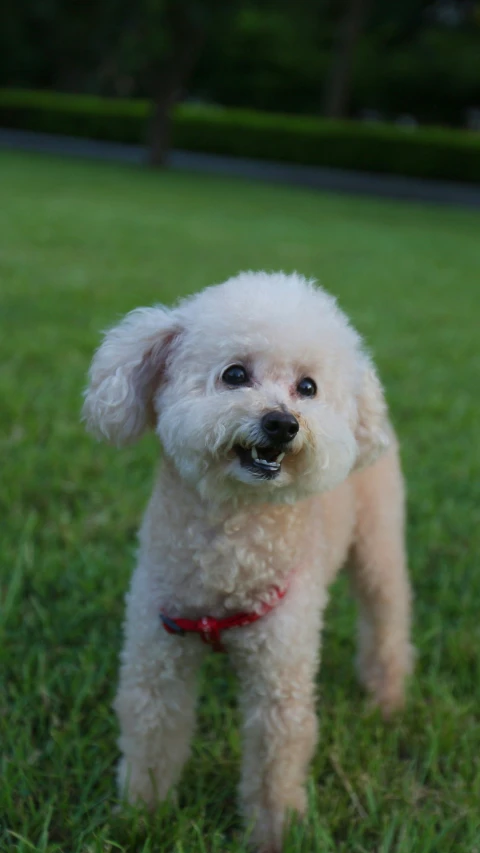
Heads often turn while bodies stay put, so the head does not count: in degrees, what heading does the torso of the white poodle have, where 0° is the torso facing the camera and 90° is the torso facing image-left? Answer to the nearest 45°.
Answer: approximately 45°

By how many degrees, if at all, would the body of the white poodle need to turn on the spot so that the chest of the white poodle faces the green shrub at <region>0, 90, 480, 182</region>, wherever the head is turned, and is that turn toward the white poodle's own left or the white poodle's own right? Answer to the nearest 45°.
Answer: approximately 135° to the white poodle's own right

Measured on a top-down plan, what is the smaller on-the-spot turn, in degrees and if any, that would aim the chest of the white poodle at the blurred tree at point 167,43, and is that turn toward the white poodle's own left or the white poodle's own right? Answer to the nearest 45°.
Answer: approximately 135° to the white poodle's own right
